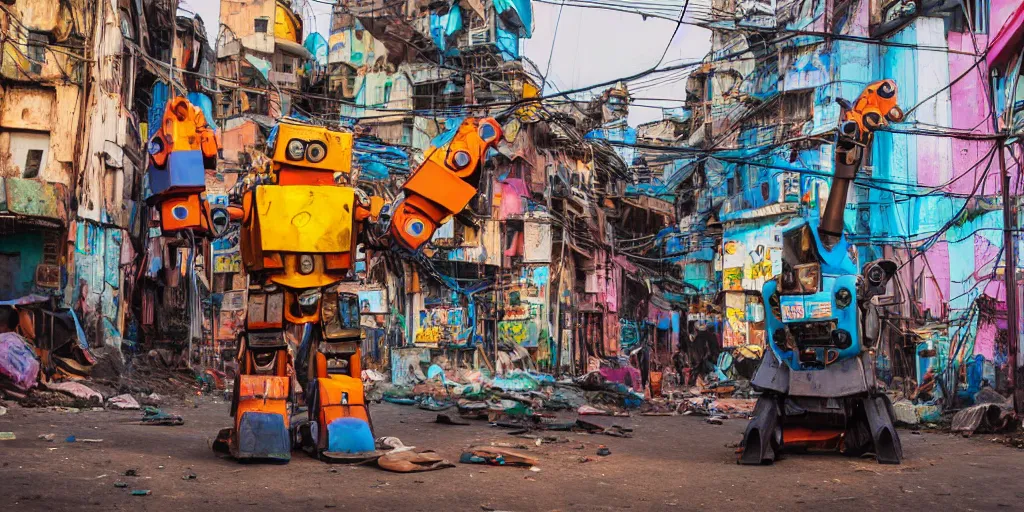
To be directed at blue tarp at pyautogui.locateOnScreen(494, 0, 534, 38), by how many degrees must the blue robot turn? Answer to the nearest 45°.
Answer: approximately 135° to its right

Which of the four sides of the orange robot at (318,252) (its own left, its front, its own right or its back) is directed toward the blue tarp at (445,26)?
back

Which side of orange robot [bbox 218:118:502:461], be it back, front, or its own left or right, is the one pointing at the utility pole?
left

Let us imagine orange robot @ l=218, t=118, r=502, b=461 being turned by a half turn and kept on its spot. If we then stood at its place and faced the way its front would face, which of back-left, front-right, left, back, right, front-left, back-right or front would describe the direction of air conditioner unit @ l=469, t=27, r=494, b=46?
front

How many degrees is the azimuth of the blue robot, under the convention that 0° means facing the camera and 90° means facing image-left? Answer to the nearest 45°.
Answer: approximately 0°

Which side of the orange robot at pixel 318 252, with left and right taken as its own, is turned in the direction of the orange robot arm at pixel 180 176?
right

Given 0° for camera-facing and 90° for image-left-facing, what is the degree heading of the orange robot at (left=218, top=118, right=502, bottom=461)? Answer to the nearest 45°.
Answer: approximately 0°

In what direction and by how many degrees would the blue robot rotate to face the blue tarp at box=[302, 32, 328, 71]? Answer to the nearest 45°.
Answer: approximately 135° to its right

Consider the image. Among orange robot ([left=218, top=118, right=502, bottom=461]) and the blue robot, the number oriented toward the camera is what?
2

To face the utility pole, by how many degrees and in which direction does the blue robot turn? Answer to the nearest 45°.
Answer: approximately 135° to its left
